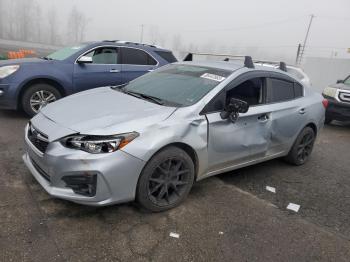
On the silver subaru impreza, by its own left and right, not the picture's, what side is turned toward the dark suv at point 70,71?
right

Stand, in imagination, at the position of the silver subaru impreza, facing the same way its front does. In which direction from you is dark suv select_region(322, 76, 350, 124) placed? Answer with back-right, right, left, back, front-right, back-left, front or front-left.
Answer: back

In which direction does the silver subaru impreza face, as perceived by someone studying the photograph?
facing the viewer and to the left of the viewer
